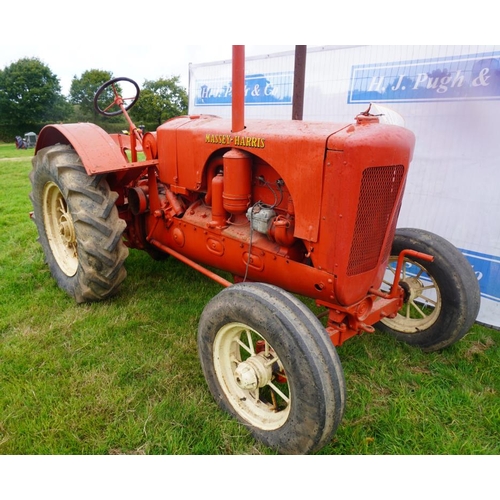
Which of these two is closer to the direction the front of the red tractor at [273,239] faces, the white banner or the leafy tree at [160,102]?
the white banner

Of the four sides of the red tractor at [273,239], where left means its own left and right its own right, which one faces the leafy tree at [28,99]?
back

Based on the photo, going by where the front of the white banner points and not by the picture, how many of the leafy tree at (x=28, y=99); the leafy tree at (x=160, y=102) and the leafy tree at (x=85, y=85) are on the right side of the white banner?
3

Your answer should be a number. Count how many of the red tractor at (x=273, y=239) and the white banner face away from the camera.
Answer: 0

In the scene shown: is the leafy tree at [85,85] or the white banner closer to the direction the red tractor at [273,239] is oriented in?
the white banner

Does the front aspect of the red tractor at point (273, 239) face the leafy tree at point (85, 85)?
no

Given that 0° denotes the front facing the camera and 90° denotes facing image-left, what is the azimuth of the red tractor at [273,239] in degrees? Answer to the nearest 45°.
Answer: approximately 315°

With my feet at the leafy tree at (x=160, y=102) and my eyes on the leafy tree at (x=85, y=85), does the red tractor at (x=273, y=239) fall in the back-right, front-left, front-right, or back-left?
back-left

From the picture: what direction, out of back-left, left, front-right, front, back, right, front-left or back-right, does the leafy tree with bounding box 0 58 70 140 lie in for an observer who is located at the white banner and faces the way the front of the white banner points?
right

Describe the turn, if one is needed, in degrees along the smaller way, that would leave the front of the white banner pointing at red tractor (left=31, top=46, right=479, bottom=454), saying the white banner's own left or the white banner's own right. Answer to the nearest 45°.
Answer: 0° — it already faces it

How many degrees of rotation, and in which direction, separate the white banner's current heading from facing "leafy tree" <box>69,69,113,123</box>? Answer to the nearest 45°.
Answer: approximately 90° to its right

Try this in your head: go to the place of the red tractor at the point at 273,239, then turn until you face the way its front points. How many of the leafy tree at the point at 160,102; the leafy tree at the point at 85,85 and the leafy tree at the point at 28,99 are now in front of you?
0

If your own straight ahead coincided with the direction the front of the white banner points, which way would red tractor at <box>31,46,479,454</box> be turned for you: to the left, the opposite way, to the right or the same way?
to the left

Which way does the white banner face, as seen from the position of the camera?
facing the viewer and to the left of the viewer
